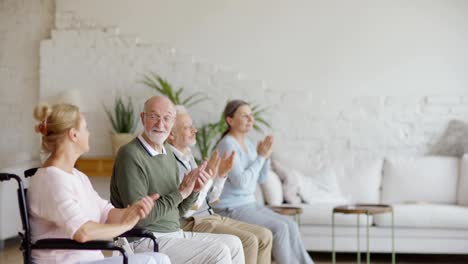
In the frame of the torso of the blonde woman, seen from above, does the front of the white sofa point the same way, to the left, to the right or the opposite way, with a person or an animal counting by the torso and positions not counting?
to the right

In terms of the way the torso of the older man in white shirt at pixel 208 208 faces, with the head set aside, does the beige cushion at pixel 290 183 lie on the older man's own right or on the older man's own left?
on the older man's own left

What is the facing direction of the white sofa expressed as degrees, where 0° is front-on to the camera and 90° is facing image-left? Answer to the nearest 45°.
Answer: approximately 0°

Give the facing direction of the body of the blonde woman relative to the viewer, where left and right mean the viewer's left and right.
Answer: facing to the right of the viewer

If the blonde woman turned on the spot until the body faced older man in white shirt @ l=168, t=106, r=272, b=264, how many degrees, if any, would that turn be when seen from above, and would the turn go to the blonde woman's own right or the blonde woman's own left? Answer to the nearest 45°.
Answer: approximately 45° to the blonde woman's own left

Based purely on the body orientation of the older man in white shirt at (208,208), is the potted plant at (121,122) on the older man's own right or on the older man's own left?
on the older man's own left

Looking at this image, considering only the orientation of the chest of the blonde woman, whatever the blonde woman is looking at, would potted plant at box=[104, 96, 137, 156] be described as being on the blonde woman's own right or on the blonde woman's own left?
on the blonde woman's own left

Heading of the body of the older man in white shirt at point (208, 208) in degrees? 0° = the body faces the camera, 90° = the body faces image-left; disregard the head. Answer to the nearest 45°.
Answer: approximately 270°

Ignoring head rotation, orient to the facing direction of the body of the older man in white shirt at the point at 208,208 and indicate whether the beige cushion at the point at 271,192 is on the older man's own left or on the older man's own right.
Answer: on the older man's own left
